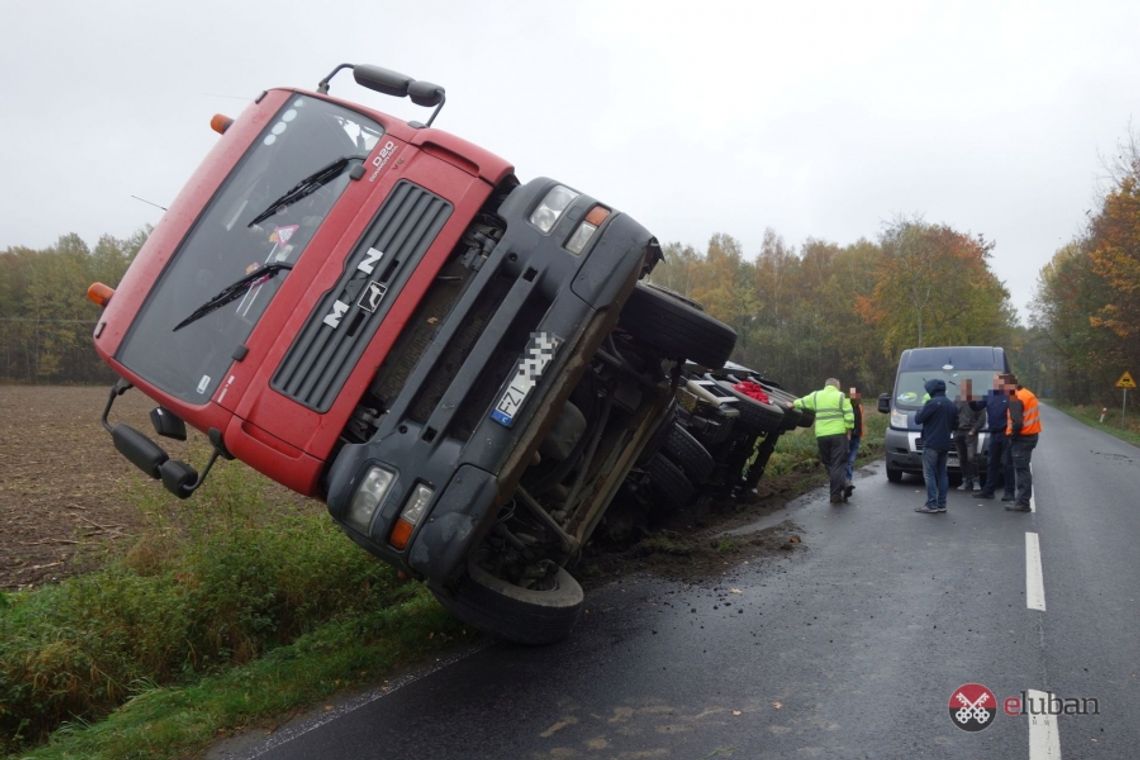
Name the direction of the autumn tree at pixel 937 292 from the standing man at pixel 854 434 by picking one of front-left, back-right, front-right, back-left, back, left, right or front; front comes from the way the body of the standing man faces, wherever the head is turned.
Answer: right

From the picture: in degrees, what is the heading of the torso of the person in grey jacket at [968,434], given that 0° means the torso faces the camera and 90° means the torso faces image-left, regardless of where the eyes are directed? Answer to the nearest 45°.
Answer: approximately 0°

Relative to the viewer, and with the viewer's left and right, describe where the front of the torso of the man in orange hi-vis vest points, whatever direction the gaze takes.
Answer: facing to the left of the viewer

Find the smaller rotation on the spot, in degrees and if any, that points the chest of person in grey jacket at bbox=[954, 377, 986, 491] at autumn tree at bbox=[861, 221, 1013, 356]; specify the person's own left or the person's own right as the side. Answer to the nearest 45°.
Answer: approximately 180°

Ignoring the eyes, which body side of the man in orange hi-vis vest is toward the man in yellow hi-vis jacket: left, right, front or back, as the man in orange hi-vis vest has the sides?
front

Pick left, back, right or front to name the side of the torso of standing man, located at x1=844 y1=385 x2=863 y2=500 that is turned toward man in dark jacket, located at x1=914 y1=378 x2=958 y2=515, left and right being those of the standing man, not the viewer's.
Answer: left
